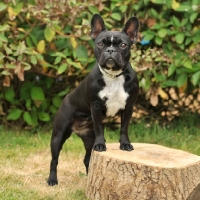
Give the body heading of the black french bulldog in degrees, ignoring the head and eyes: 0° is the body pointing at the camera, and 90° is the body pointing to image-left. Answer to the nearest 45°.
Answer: approximately 315°

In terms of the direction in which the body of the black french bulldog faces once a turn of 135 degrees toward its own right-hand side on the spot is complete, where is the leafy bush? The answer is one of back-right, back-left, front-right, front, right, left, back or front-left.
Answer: right
